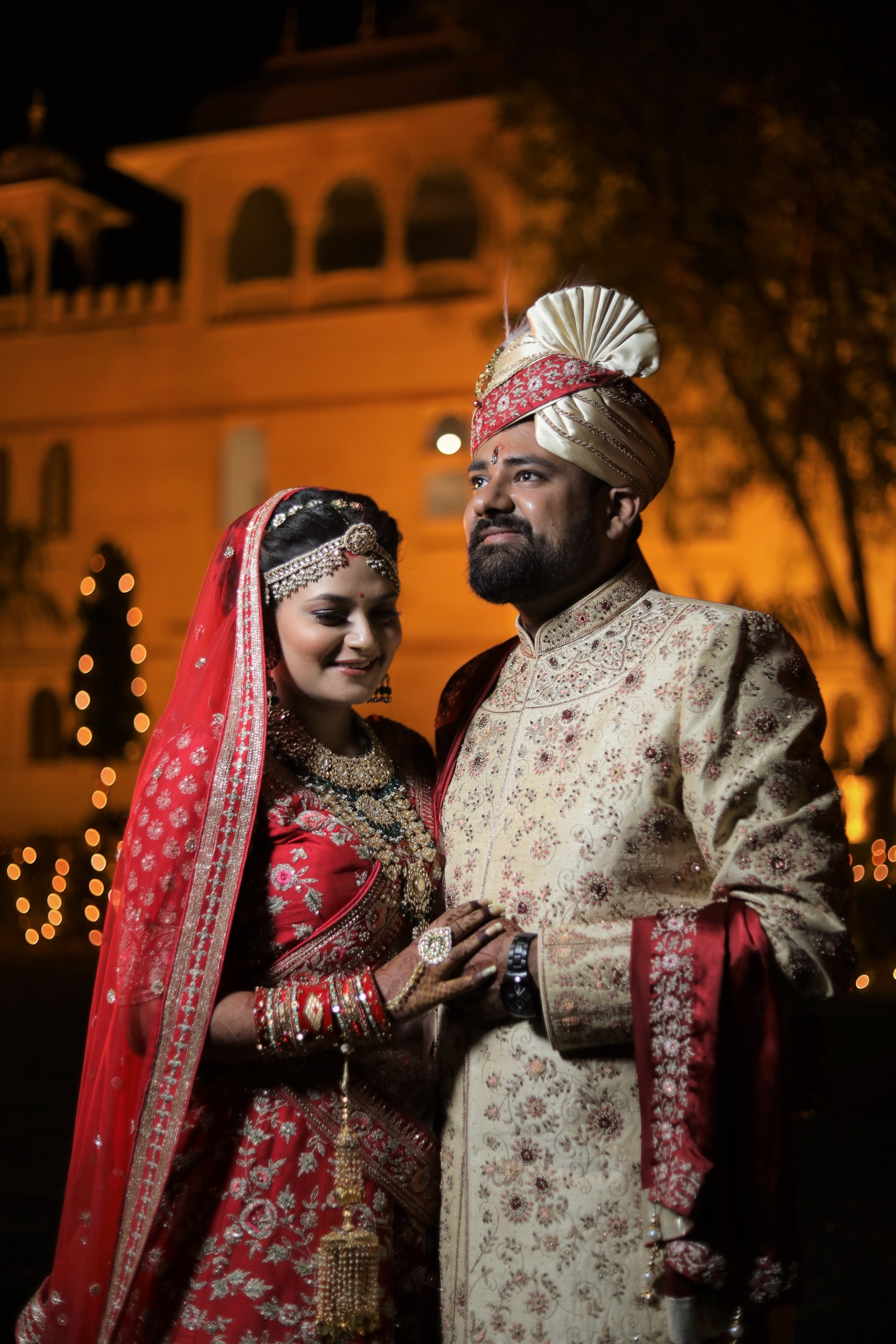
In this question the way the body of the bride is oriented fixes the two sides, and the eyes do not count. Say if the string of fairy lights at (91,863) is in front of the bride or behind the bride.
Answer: behind

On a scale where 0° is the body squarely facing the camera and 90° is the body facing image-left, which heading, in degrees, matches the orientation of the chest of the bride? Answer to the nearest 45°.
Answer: approximately 315°

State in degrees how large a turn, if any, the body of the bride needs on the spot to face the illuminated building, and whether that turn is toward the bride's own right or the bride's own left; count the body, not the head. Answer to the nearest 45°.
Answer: approximately 135° to the bride's own left

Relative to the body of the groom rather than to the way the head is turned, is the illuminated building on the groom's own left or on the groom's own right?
on the groom's own right
